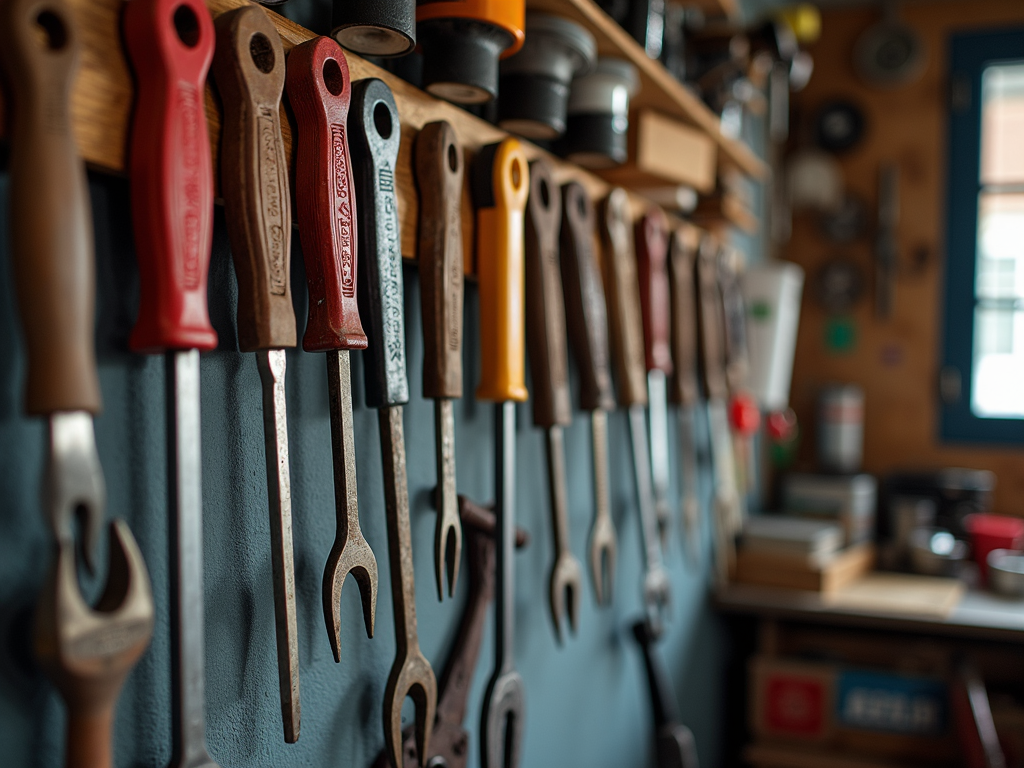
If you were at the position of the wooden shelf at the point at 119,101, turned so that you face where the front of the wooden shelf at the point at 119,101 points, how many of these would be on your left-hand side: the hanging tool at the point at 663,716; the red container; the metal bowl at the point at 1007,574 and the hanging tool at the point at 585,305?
4

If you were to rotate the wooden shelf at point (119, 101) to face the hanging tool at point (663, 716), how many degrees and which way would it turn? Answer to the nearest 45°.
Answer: approximately 90° to its left

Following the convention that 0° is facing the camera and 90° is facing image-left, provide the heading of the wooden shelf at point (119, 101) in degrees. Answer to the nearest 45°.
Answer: approximately 315°

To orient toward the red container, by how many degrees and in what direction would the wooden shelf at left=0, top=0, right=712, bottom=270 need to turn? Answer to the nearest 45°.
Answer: approximately 90° to its left

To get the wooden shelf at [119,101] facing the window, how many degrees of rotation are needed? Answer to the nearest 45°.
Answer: approximately 90° to its left
